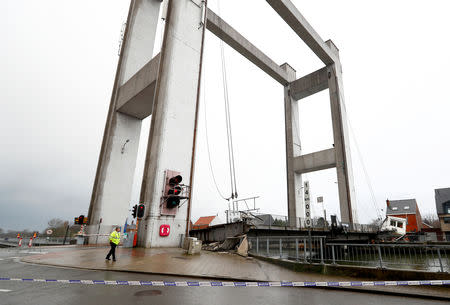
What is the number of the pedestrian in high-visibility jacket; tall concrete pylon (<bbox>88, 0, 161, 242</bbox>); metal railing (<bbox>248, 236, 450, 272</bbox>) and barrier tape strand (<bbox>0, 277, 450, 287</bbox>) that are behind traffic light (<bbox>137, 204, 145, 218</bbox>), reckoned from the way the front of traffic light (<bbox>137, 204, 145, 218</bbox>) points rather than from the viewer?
1

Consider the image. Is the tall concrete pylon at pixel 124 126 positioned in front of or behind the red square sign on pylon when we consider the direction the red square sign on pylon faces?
behind

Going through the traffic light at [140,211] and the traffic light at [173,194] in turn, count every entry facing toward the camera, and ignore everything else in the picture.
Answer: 2

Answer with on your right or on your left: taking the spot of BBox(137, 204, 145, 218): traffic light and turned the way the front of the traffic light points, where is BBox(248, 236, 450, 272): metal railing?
on your left

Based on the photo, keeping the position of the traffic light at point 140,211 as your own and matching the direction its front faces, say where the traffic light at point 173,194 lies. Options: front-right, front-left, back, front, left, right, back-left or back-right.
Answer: left

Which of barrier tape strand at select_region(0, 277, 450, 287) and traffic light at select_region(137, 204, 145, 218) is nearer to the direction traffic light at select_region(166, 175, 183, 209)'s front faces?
the barrier tape strand

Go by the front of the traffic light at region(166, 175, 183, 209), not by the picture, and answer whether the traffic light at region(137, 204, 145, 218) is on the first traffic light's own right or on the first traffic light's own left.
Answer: on the first traffic light's own right

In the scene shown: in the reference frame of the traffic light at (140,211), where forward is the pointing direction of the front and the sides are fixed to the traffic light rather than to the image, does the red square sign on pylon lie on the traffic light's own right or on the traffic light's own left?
on the traffic light's own left

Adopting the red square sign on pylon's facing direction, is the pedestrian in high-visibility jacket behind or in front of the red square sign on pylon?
in front

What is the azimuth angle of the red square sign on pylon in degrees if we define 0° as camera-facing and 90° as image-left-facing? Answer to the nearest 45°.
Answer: approximately 0°

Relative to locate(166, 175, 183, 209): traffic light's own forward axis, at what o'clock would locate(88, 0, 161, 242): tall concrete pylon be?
The tall concrete pylon is roughly at 5 o'clock from the traffic light.

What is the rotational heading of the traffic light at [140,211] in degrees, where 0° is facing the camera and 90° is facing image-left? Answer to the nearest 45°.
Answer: approximately 0°
